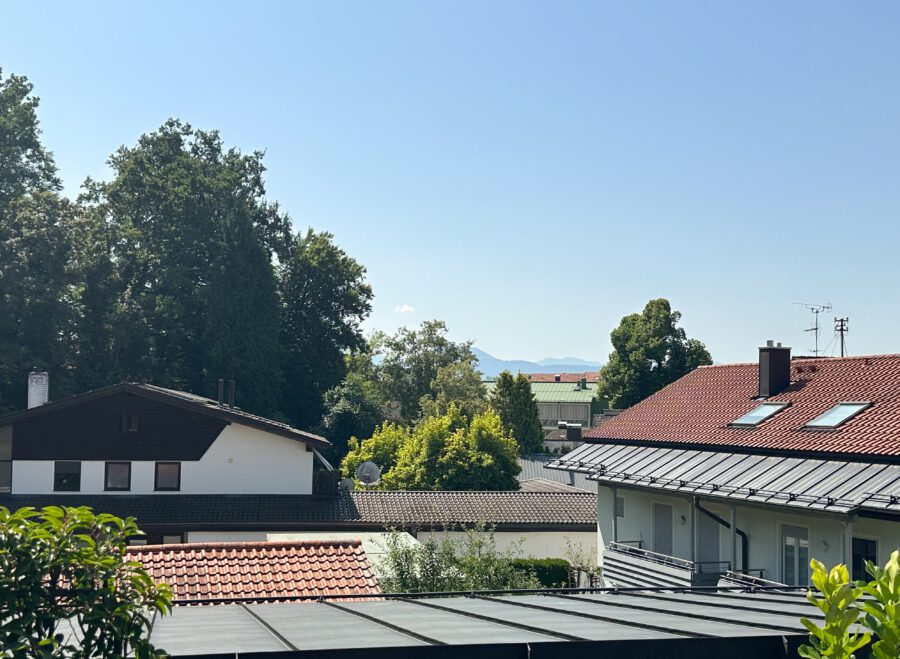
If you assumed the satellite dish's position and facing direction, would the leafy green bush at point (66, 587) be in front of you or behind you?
behind

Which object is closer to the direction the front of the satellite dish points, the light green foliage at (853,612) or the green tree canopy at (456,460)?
the green tree canopy

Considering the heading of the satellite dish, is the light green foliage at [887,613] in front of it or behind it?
behind

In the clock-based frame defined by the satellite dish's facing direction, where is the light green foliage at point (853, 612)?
The light green foliage is roughly at 6 o'clock from the satellite dish.

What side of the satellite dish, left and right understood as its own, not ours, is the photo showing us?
back

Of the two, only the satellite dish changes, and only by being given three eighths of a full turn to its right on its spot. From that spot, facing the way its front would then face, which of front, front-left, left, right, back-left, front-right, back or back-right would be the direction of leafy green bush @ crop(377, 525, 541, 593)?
front-right

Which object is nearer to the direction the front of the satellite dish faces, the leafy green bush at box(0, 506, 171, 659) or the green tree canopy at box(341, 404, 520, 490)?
the green tree canopy

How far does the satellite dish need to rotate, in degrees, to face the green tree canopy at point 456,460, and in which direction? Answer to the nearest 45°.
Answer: approximately 90° to its right
